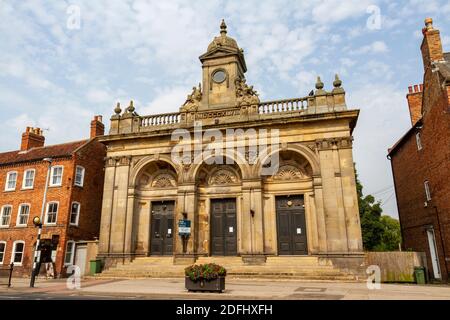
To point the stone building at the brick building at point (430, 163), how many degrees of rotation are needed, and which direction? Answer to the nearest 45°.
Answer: approximately 90° to its left

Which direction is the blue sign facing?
toward the camera

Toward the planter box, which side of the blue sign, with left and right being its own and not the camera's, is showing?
front

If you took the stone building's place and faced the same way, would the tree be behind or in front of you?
behind

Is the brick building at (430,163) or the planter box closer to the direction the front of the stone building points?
the planter box

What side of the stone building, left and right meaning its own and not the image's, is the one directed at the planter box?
front

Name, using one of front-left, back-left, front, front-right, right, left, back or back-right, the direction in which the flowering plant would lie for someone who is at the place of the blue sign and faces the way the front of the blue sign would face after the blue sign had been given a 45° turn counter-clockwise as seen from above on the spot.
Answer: front-right

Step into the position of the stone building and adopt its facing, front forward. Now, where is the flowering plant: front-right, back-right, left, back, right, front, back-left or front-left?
front

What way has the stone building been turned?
toward the camera

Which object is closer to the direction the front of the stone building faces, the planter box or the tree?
the planter box

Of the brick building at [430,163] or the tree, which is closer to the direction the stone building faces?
the brick building

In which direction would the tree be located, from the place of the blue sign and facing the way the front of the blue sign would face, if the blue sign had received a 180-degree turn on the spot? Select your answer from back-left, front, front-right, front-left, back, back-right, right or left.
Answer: front-right
